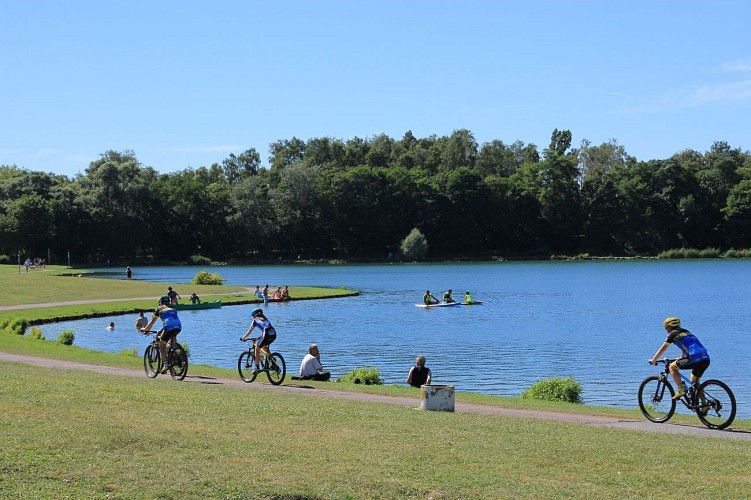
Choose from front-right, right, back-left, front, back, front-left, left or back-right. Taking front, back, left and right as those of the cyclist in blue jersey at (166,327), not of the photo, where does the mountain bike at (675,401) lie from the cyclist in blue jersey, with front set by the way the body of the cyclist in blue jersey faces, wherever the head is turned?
back

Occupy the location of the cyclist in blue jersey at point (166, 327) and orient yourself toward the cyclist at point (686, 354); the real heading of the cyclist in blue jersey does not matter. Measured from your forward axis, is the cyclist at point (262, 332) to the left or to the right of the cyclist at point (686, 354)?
left

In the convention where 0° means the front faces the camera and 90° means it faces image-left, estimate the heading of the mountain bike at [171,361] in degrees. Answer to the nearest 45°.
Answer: approximately 135°

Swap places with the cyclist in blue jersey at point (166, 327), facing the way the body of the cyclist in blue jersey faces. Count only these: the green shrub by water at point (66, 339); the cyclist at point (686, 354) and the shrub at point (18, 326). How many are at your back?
1

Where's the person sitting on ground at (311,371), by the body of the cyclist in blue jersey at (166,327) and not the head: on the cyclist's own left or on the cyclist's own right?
on the cyclist's own right

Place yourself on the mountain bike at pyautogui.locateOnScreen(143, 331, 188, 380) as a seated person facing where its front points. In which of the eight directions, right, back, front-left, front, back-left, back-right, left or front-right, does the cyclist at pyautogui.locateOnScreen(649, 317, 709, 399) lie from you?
back

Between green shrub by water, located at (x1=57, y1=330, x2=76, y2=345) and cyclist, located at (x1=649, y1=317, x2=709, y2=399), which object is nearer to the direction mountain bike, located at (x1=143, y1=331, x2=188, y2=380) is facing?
the green shrub by water

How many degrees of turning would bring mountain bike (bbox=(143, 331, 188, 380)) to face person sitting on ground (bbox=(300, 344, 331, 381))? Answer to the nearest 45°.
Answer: approximately 135° to its right

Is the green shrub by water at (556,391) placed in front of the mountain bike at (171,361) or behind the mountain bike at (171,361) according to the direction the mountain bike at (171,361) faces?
behind

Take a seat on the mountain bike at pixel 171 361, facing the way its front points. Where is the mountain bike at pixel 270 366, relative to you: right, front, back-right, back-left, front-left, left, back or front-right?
back-right

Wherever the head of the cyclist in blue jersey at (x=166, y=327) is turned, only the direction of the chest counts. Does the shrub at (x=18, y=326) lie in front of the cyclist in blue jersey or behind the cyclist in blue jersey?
in front

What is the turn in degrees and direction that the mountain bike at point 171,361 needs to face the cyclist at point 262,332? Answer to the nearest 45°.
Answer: approximately 135° to its right

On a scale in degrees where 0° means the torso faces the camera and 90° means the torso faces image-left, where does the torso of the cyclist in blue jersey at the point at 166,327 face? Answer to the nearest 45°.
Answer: approximately 135°
